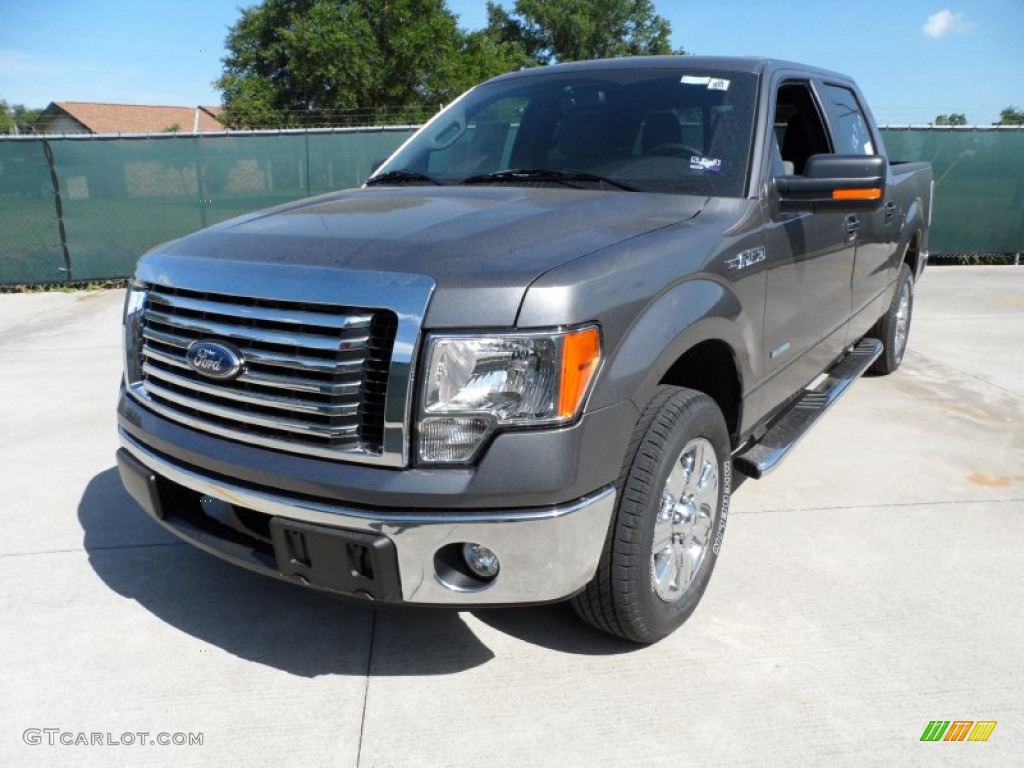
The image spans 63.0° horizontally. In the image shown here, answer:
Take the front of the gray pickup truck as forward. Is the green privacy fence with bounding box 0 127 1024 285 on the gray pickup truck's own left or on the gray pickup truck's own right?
on the gray pickup truck's own right

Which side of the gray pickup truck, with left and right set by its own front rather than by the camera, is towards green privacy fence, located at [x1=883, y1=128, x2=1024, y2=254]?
back

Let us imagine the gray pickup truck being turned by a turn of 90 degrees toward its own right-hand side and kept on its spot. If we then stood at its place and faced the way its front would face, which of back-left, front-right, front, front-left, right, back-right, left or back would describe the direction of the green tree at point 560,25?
front-right

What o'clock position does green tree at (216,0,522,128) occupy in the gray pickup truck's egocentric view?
The green tree is roughly at 4 o'clock from the gray pickup truck.

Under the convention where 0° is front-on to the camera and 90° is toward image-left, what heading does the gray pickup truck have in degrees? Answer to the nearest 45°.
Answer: approximately 45°

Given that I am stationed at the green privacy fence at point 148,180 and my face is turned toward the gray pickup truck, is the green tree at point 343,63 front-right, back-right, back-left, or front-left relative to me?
back-left
